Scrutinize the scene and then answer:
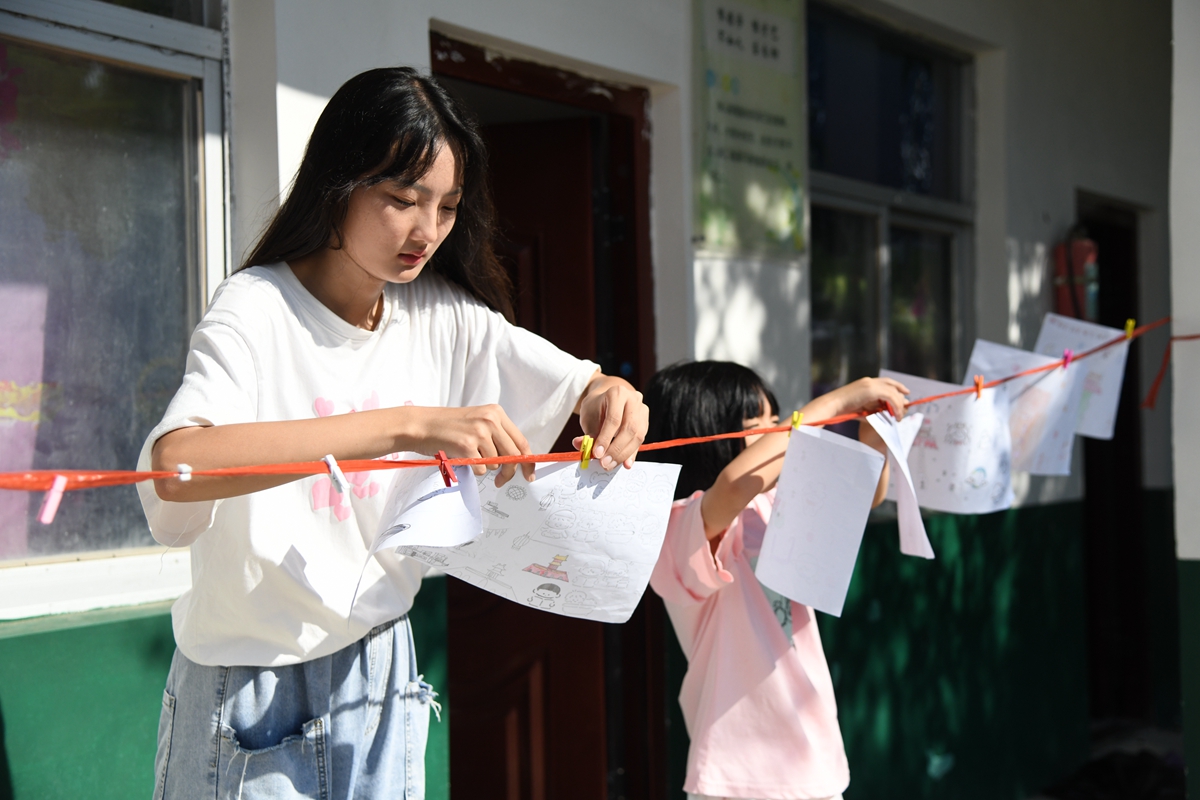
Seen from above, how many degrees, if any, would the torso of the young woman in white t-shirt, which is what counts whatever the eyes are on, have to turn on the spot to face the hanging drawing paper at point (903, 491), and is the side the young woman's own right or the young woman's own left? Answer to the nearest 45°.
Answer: approximately 45° to the young woman's own left

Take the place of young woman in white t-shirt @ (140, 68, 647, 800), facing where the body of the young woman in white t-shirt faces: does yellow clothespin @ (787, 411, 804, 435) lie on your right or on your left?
on your left

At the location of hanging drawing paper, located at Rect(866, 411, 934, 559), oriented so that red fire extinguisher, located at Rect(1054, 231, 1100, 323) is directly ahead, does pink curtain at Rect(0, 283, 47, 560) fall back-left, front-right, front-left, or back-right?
back-left

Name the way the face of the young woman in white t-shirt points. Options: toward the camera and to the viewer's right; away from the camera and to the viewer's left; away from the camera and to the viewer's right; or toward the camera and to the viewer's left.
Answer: toward the camera and to the viewer's right

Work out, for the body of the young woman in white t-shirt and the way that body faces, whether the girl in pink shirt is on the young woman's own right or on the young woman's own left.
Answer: on the young woman's own left

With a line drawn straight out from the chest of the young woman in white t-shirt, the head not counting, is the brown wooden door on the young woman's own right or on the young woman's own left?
on the young woman's own left

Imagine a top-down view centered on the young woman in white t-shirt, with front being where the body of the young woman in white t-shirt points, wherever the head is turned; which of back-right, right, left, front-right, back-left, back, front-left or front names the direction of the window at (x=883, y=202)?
left

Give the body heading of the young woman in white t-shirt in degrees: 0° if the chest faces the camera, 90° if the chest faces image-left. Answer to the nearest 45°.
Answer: approximately 315°

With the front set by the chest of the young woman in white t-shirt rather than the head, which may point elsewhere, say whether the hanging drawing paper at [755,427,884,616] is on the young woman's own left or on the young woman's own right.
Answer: on the young woman's own left
